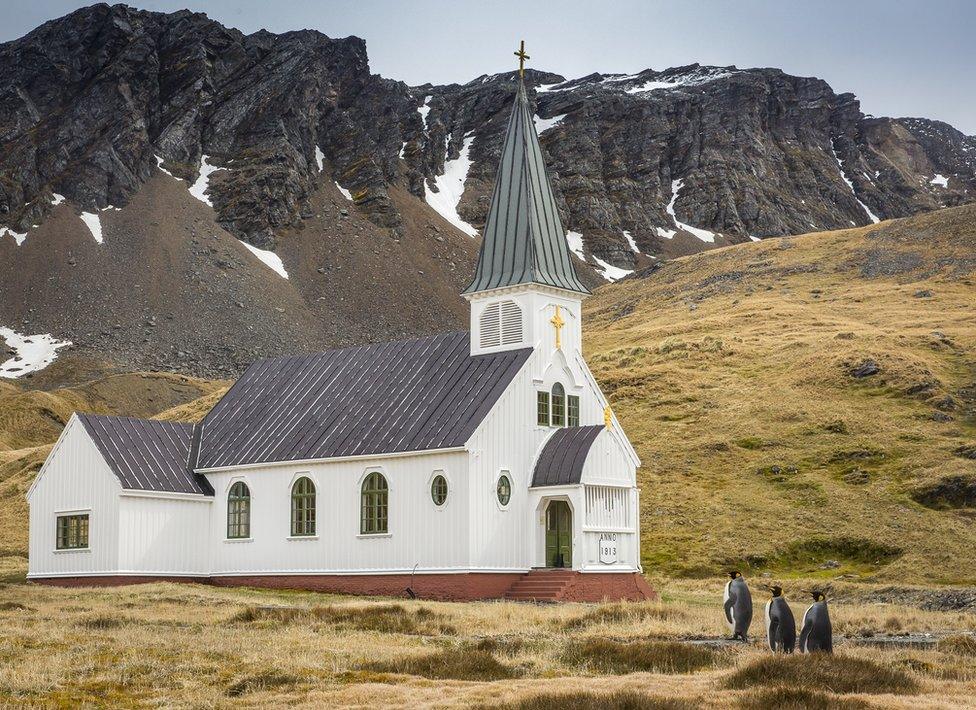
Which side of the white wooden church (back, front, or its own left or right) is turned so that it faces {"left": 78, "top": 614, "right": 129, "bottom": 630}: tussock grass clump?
right

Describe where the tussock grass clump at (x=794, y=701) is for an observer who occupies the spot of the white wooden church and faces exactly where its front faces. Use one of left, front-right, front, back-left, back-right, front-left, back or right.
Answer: front-right

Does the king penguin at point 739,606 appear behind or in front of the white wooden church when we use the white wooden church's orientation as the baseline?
in front

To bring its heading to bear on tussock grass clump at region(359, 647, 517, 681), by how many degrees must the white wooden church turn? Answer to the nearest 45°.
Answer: approximately 45° to its right

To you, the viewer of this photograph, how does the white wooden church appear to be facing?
facing the viewer and to the right of the viewer

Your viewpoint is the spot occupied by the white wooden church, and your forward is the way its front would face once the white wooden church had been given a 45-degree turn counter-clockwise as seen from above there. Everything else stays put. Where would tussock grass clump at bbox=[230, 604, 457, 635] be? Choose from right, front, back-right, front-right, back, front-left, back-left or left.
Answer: right

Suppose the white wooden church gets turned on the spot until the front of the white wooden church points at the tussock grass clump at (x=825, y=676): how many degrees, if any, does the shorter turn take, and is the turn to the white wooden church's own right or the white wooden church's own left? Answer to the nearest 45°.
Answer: approximately 45° to the white wooden church's own right

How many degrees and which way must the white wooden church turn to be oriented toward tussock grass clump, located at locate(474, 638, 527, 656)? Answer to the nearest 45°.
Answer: approximately 45° to its right

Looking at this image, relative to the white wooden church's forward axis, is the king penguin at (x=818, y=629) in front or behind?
in front

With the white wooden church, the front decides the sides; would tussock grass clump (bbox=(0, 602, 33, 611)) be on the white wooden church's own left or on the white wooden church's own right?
on the white wooden church's own right

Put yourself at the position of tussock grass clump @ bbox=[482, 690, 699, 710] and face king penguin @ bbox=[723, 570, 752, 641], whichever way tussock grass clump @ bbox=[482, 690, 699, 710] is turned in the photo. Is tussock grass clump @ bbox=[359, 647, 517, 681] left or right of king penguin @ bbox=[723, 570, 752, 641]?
left

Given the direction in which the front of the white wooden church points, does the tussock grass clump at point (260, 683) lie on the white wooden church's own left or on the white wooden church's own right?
on the white wooden church's own right
